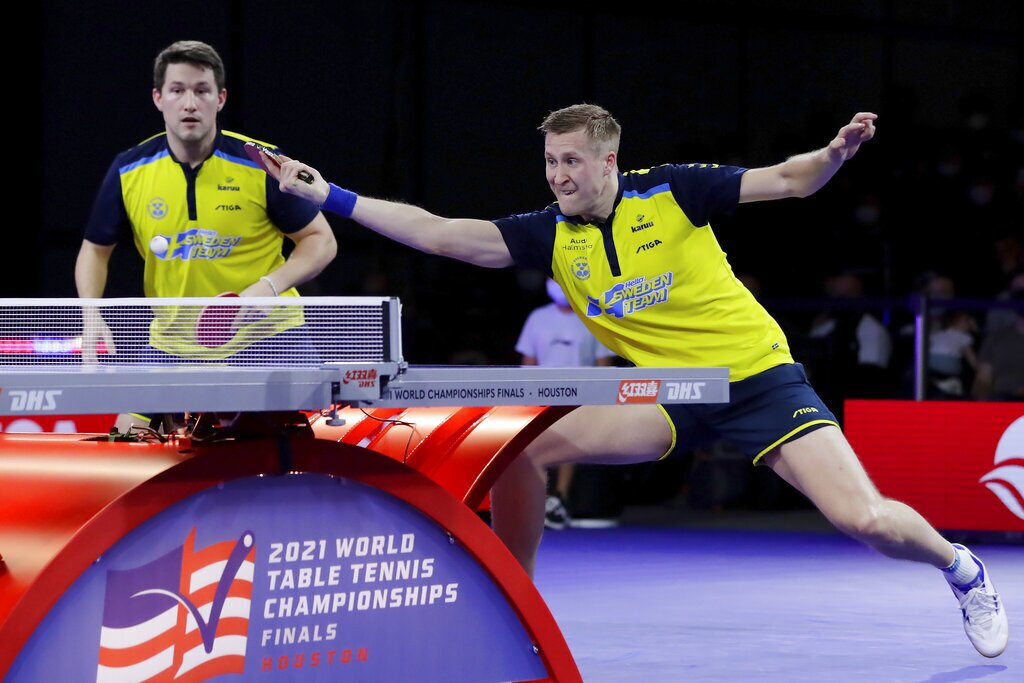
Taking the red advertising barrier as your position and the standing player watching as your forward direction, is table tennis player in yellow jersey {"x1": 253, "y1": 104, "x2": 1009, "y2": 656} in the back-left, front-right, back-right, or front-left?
front-left

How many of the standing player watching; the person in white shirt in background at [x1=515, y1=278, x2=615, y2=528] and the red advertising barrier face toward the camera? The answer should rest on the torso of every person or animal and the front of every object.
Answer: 3

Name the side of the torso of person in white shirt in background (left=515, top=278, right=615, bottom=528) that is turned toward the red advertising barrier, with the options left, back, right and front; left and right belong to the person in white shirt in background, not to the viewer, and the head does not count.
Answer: left

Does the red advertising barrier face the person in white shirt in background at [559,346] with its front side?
no

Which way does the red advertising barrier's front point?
toward the camera

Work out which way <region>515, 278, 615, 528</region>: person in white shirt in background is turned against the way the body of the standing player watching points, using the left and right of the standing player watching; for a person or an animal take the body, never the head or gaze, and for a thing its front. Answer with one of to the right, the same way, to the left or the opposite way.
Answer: the same way

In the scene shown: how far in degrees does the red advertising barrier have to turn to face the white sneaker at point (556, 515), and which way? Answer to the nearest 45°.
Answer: approximately 90° to its right

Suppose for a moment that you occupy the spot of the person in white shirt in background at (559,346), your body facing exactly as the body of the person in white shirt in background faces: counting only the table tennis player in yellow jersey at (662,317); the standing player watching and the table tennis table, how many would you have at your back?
0

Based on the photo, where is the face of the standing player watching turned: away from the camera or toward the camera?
toward the camera

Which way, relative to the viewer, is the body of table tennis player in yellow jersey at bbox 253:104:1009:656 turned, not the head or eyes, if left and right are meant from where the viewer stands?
facing the viewer and to the left of the viewer

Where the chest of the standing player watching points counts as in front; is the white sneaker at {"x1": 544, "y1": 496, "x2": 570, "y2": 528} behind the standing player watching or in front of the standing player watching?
behind

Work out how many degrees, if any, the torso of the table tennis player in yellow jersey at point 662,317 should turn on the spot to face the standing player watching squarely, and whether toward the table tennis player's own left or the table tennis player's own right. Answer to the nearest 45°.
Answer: approximately 45° to the table tennis player's own right

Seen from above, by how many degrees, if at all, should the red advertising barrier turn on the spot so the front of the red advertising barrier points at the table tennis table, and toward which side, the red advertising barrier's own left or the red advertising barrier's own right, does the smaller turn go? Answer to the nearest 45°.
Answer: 0° — it already faces it

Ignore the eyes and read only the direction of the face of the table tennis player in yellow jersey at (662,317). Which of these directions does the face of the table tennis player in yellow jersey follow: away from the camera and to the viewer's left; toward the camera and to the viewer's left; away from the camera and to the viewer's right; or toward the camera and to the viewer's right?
toward the camera and to the viewer's left

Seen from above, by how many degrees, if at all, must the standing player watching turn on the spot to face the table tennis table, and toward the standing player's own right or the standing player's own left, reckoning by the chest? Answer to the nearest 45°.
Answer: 0° — they already face it

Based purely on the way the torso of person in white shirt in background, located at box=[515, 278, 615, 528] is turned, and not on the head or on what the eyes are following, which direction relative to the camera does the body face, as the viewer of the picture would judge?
toward the camera
